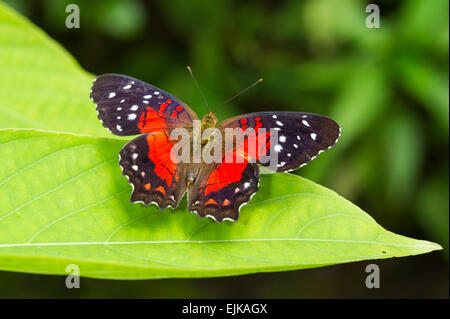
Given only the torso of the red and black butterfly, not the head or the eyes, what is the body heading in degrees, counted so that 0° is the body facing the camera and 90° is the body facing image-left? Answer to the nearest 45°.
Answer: approximately 180°
